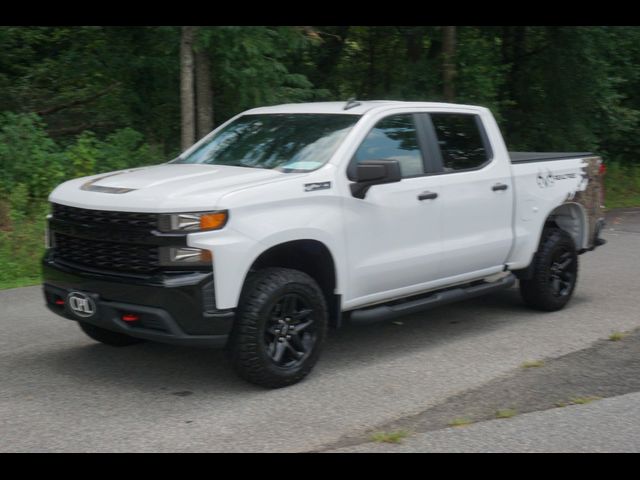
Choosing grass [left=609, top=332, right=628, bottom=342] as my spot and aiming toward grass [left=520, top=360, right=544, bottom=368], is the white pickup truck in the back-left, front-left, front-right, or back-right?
front-right

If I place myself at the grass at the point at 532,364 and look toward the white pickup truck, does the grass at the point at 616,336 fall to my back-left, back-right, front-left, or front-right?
back-right

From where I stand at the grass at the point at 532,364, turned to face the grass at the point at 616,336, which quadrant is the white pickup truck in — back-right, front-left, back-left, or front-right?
back-left

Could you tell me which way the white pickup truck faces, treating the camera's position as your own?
facing the viewer and to the left of the viewer

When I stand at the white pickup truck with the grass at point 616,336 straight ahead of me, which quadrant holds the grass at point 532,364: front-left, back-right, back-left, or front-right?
front-right

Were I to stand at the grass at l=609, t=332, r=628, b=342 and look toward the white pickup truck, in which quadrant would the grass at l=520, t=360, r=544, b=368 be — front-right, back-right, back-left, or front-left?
front-left

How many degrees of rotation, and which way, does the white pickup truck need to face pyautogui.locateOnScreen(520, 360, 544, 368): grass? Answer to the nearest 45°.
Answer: approximately 135° to its left

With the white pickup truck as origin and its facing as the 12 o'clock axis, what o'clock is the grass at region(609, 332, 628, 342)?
The grass is roughly at 7 o'clock from the white pickup truck.
